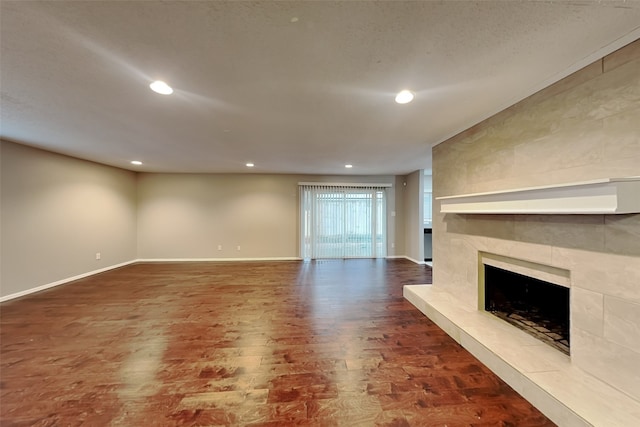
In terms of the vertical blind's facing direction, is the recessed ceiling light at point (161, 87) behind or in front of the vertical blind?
in front

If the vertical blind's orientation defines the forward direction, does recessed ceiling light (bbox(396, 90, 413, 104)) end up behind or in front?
in front

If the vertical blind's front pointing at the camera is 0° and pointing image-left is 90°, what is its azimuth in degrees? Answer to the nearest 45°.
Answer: approximately 0°
